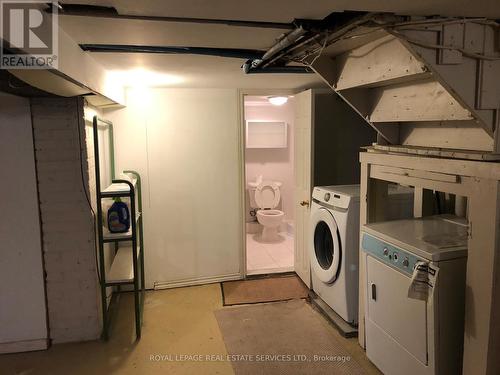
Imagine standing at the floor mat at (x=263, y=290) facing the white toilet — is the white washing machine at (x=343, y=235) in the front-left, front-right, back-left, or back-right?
back-right

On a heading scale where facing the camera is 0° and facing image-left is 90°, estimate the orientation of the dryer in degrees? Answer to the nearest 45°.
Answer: approximately 45°

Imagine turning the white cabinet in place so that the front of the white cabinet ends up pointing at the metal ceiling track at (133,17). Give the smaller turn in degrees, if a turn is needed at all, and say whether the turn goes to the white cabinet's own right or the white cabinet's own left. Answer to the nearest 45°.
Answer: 0° — it already faces it

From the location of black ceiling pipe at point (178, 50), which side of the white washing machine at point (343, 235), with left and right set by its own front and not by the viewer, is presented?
front

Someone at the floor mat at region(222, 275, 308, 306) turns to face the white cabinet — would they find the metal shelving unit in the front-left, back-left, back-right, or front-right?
back-left

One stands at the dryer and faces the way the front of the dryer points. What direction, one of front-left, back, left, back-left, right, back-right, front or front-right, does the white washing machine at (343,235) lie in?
right

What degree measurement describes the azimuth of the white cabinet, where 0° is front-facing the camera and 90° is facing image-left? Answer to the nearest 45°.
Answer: approximately 0°

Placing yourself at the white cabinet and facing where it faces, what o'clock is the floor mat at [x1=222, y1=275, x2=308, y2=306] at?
The floor mat is roughly at 12 o'clock from the white cabinet.

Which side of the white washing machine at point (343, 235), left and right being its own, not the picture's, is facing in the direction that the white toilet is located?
right

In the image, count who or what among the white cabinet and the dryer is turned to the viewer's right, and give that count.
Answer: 0

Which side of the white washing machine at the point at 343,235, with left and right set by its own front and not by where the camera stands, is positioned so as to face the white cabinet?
right
